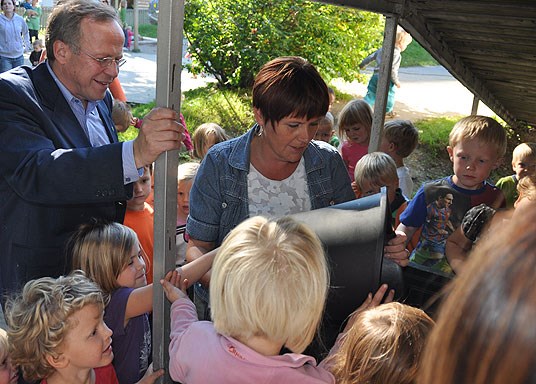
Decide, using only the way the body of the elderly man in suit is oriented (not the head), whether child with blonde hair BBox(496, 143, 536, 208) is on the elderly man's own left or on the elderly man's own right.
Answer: on the elderly man's own left

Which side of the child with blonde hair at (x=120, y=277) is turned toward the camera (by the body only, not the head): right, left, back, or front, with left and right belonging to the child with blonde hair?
right

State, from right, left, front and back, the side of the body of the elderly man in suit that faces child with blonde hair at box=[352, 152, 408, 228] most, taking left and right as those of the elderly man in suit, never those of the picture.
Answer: left

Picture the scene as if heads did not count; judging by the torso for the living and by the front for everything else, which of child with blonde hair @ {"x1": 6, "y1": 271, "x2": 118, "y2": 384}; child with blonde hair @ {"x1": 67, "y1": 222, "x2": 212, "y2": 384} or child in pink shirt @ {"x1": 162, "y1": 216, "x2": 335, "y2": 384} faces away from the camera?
the child in pink shirt

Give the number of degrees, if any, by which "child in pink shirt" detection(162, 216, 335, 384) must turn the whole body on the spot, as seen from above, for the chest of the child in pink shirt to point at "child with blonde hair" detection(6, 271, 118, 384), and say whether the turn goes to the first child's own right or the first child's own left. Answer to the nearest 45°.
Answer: approximately 45° to the first child's own left

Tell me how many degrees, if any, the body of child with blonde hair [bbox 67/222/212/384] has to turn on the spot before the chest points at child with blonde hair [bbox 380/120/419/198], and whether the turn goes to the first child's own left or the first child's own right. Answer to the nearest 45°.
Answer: approximately 45° to the first child's own left

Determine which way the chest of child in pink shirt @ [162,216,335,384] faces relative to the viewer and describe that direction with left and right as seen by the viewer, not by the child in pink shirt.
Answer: facing away from the viewer

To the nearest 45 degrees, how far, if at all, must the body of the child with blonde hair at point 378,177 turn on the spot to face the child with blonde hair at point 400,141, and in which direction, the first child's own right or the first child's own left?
approximately 135° to the first child's own right

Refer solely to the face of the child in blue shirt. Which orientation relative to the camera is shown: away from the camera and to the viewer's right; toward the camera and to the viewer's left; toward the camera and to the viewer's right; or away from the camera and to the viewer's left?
toward the camera and to the viewer's left

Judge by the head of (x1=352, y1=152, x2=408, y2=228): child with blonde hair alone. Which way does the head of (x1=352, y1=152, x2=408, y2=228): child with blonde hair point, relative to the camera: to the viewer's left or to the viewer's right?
to the viewer's left
